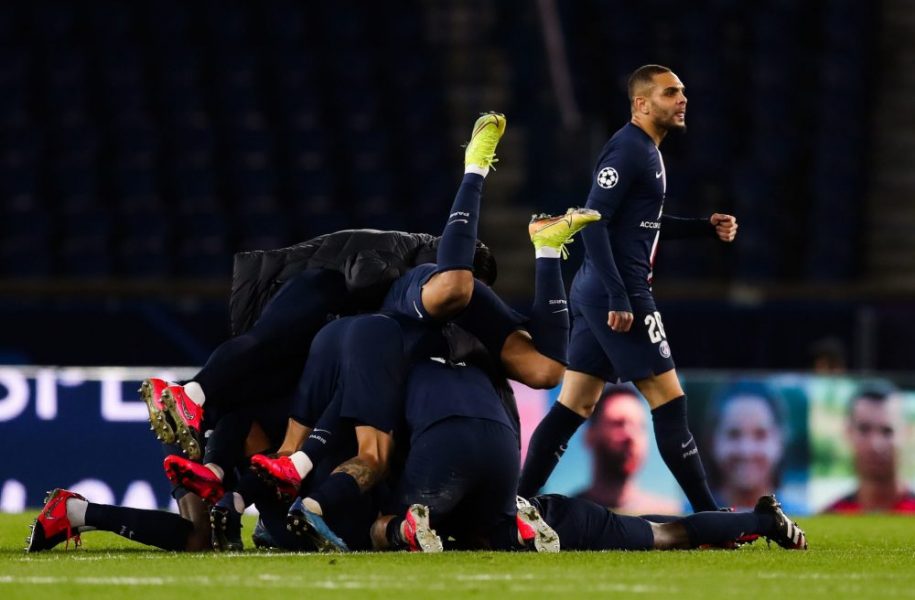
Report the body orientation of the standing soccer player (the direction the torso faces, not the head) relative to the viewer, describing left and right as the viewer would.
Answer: facing to the right of the viewer

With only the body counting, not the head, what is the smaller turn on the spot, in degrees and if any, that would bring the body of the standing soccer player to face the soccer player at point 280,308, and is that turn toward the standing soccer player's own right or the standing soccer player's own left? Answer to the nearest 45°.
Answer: approximately 135° to the standing soccer player's own right

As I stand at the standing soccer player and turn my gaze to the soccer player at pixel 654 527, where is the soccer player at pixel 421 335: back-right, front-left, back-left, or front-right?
front-right

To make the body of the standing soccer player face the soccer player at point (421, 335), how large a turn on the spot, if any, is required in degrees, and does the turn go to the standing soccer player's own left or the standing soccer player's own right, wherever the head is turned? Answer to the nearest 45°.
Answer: approximately 135° to the standing soccer player's own right

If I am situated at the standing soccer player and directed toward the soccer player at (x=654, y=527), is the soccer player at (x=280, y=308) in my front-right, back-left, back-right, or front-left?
front-right
